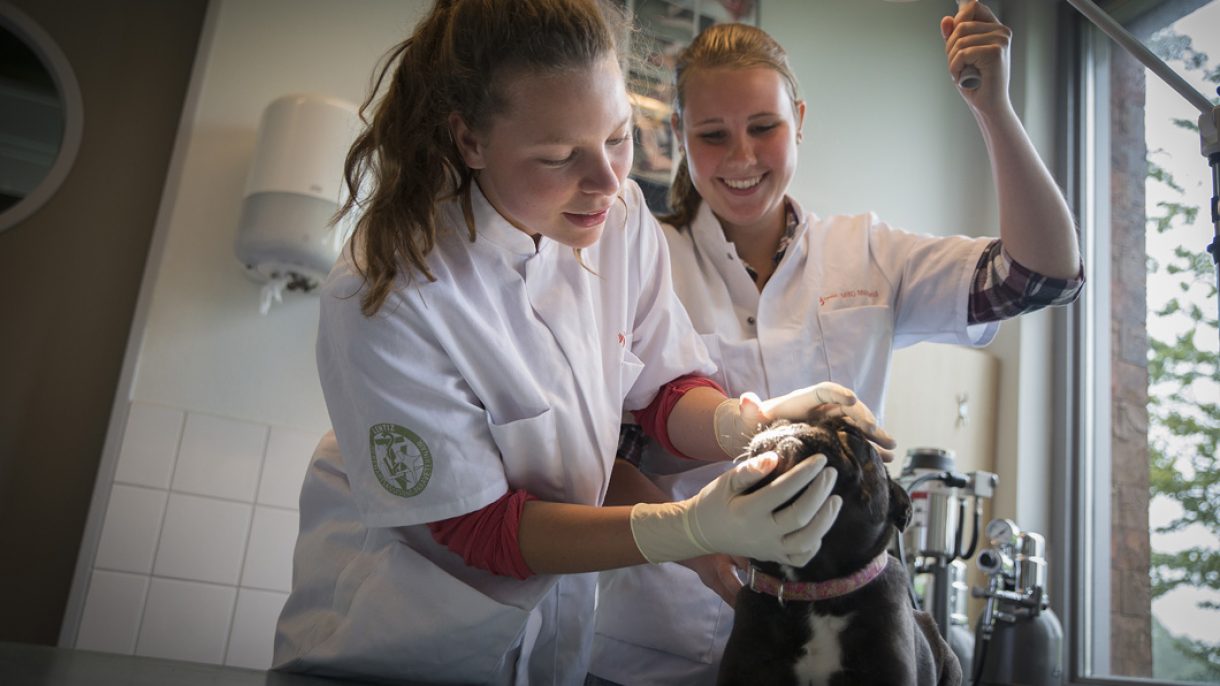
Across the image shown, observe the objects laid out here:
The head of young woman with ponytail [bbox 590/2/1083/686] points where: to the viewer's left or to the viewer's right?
to the viewer's left

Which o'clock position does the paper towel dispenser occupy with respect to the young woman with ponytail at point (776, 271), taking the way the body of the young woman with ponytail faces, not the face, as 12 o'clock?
The paper towel dispenser is roughly at 4 o'clock from the young woman with ponytail.
